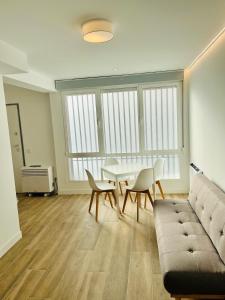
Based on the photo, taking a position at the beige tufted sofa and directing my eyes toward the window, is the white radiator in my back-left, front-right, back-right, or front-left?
front-left

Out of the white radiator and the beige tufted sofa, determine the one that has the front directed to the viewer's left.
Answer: the beige tufted sofa

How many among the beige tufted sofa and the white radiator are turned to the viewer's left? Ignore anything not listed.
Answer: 1

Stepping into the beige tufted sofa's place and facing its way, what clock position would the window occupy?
The window is roughly at 2 o'clock from the beige tufted sofa.

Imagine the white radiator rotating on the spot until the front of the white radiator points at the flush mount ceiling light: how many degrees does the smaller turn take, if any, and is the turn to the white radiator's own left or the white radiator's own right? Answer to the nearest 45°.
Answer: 0° — it already faces it

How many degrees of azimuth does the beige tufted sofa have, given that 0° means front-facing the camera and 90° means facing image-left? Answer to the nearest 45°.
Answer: approximately 90°

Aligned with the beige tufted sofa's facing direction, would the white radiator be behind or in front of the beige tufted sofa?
in front

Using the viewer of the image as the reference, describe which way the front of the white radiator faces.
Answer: facing the viewer
